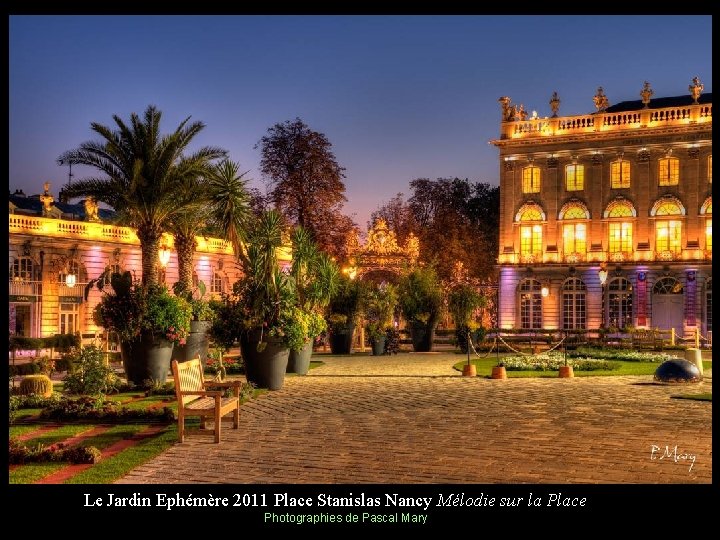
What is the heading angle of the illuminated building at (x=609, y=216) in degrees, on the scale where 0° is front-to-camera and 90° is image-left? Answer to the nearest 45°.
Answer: approximately 0°

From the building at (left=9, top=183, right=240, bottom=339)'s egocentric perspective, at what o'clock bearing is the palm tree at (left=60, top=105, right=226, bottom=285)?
The palm tree is roughly at 1 o'clock from the building.

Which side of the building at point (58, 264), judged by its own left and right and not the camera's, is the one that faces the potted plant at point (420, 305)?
front

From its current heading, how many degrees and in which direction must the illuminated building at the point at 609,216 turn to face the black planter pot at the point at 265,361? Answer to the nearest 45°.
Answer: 0° — it already faces it

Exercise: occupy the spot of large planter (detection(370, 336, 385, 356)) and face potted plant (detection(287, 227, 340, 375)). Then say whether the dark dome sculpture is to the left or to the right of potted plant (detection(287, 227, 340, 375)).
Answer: left

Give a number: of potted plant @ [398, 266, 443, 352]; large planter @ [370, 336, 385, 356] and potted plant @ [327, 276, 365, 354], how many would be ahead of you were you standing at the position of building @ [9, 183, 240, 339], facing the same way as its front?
3

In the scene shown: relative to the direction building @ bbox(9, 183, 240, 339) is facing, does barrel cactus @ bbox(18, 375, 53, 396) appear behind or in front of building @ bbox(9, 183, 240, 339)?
in front

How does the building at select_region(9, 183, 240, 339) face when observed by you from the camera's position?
facing the viewer and to the right of the viewer

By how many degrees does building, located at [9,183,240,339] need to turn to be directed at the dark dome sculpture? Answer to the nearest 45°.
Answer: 0° — it already faces it

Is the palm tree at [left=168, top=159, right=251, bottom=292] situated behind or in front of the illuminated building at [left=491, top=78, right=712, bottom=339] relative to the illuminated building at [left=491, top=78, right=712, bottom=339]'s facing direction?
in front

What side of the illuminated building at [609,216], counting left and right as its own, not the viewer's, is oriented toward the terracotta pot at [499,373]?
front

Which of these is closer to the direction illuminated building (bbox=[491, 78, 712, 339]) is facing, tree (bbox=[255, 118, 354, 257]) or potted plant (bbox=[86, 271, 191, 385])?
the potted plant

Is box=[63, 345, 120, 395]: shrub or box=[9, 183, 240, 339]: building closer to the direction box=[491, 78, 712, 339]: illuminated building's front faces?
the shrub

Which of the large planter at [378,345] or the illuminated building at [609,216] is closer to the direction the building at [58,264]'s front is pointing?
the large planter

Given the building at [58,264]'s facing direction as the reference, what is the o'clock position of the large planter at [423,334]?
The large planter is roughly at 12 o'clock from the building.

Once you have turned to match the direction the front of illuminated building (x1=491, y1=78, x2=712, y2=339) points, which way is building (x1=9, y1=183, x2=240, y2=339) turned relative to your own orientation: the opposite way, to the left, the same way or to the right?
to the left

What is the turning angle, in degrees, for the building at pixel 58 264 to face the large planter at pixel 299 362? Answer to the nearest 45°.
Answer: approximately 45° to its right
